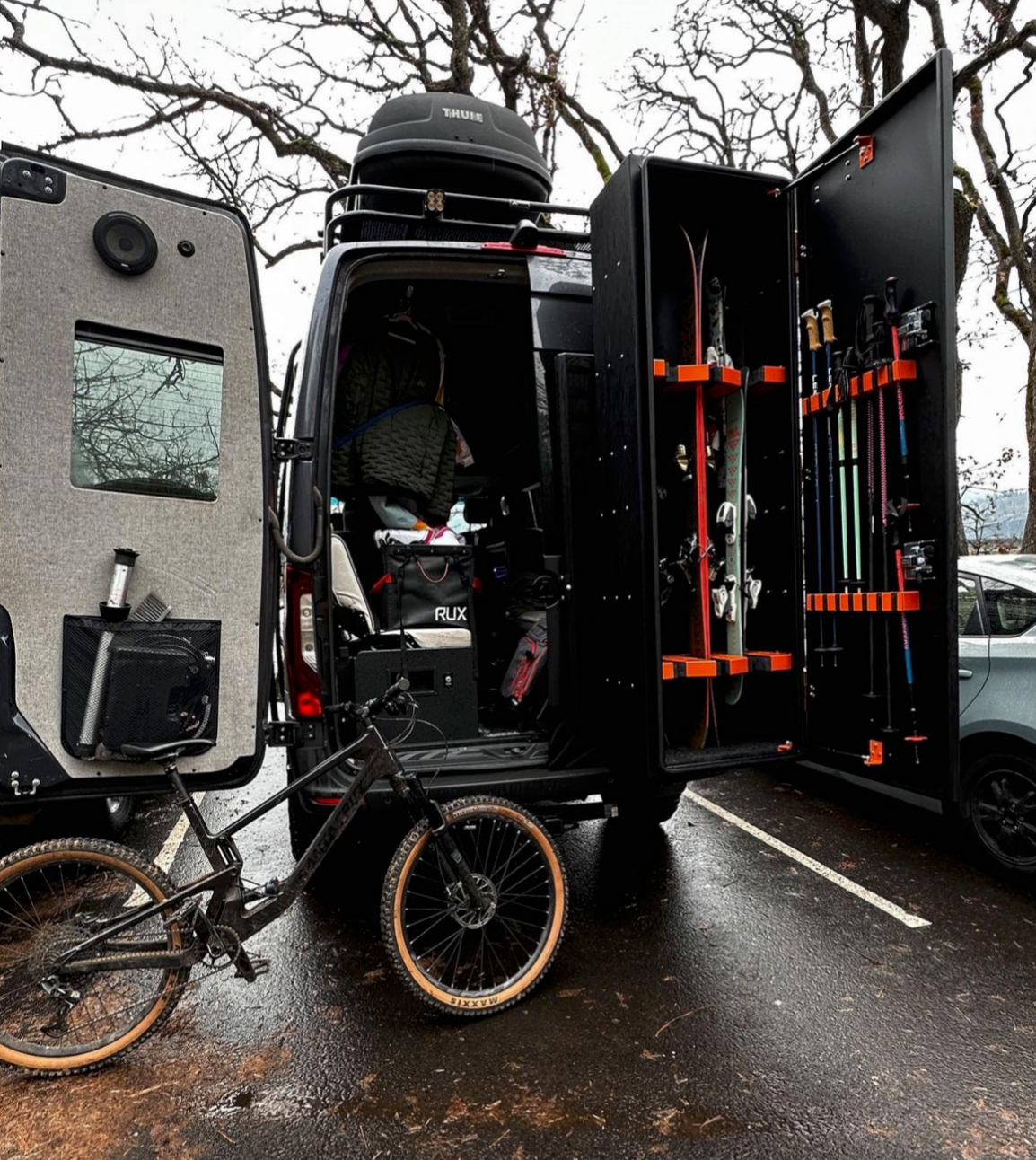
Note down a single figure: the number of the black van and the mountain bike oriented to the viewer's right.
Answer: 1

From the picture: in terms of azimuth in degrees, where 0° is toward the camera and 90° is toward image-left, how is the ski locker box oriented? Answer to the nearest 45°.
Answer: approximately 315°

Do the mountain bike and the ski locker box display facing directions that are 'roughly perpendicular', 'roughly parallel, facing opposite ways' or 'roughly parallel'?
roughly perpendicular

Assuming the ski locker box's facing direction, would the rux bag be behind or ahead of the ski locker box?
behind

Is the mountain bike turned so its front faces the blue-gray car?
yes

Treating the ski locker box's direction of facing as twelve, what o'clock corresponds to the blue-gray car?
The blue-gray car is roughly at 9 o'clock from the ski locker box.

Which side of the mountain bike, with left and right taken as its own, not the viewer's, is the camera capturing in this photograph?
right

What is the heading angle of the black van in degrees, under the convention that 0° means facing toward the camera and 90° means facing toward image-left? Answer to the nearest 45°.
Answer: approximately 180°

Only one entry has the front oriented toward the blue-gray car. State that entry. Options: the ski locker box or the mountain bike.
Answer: the mountain bike
